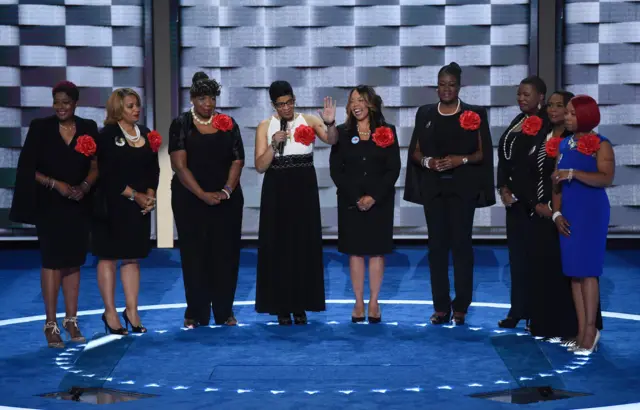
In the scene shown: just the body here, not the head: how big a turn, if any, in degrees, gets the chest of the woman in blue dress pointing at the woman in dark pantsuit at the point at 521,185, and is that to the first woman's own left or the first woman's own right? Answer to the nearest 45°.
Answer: approximately 90° to the first woman's own right

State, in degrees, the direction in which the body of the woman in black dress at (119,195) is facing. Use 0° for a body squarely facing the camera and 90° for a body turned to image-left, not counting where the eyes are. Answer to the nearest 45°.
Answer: approximately 315°

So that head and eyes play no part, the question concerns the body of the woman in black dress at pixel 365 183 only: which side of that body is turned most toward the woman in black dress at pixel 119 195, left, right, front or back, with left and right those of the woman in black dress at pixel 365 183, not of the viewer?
right

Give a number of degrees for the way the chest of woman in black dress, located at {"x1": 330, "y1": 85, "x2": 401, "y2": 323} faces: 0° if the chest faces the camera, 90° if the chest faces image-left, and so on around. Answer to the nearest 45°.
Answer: approximately 0°

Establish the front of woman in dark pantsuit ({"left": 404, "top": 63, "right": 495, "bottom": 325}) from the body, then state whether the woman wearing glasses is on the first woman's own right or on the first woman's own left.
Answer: on the first woman's own right

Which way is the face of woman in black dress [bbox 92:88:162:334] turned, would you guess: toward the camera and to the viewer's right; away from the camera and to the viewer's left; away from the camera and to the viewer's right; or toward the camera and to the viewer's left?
toward the camera and to the viewer's right

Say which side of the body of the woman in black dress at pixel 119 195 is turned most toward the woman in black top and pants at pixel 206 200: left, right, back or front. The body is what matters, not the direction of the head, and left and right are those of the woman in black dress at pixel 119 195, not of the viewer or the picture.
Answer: left

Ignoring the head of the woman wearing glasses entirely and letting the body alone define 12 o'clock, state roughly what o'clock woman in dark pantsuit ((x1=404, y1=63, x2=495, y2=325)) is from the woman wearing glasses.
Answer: The woman in dark pantsuit is roughly at 9 o'clock from the woman wearing glasses.

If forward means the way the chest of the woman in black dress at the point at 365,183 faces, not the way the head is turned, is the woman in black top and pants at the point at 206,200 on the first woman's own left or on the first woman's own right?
on the first woman's own right
